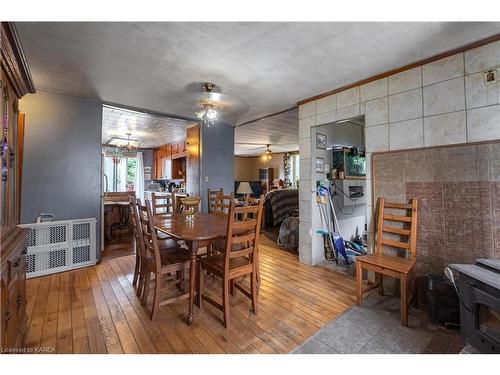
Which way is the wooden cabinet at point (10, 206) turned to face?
to the viewer's right

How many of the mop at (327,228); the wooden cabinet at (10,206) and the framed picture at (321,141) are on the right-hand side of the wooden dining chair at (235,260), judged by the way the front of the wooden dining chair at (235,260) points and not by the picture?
2

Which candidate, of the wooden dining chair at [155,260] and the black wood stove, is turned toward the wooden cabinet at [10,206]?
the black wood stove

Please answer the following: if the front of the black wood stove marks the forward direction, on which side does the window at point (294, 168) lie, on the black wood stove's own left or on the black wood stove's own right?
on the black wood stove's own right

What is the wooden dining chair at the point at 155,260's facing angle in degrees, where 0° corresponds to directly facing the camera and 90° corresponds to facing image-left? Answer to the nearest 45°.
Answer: approximately 225°

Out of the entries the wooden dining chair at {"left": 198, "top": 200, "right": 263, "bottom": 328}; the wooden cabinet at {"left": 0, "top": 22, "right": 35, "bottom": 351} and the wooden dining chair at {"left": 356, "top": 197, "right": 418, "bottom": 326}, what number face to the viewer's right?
1

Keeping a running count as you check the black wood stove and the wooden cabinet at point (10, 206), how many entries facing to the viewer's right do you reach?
1

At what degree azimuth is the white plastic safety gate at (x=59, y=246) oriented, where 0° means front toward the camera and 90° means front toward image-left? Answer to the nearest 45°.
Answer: approximately 315°

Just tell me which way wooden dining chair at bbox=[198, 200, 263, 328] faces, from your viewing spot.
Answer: facing away from the viewer and to the left of the viewer

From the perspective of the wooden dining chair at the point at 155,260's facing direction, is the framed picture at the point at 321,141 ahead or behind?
ahead

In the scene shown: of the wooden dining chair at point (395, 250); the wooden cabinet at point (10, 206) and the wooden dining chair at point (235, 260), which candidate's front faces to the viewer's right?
the wooden cabinet

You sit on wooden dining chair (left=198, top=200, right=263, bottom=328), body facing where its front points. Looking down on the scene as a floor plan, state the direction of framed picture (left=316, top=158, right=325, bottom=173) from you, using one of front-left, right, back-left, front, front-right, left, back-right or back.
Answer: right

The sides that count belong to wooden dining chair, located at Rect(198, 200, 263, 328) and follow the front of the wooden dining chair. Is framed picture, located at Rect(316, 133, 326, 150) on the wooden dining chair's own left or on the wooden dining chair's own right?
on the wooden dining chair's own right

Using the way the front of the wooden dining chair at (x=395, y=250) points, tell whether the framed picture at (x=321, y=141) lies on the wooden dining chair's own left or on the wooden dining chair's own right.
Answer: on the wooden dining chair's own right
